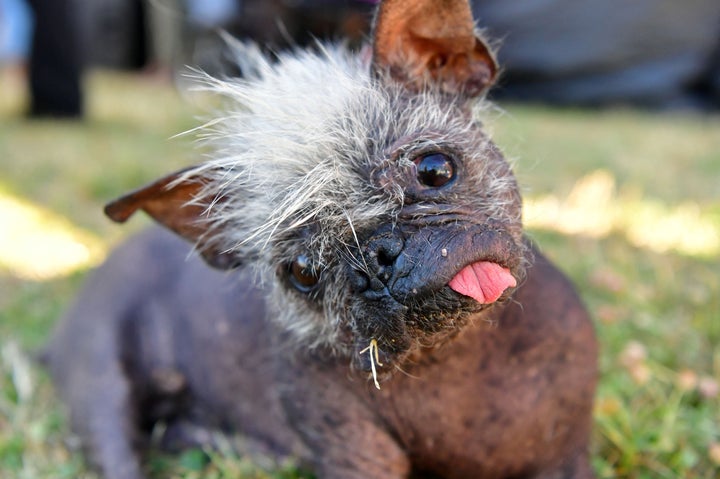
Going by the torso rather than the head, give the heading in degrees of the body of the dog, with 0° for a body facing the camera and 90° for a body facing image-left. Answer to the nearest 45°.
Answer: approximately 315°
